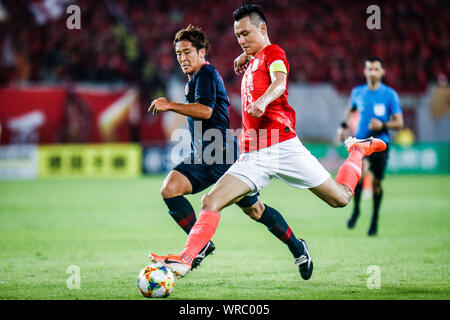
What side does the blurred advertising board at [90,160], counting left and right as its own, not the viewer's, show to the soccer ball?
front

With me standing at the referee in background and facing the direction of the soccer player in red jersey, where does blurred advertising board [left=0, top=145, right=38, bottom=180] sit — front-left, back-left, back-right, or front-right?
back-right

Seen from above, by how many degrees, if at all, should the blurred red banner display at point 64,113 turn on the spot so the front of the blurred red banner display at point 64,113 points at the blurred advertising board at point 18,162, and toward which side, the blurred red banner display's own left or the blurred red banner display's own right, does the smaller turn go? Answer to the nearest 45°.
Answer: approximately 45° to the blurred red banner display's own right

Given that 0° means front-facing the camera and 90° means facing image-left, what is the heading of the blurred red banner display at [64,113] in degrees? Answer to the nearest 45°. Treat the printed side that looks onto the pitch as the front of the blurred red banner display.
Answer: approximately 0°

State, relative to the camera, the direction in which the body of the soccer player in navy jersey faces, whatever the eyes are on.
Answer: to the viewer's left

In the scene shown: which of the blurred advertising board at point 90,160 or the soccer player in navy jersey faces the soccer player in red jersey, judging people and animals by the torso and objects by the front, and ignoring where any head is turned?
the blurred advertising board

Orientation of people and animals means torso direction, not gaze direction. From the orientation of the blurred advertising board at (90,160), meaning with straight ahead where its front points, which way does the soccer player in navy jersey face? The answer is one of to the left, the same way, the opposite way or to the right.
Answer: to the right
